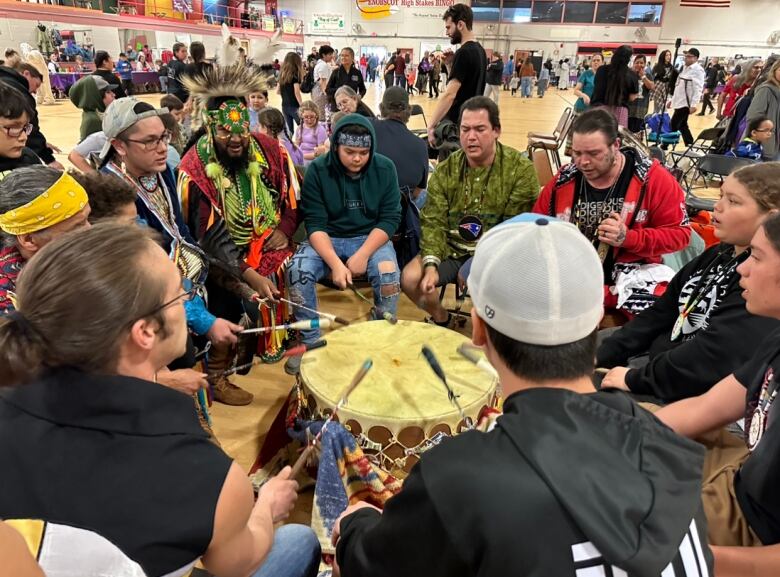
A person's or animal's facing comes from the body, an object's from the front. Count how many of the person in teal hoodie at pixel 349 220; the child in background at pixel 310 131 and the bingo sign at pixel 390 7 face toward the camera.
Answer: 3

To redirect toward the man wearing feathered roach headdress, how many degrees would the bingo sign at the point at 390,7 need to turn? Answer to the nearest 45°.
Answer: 0° — it already faces them

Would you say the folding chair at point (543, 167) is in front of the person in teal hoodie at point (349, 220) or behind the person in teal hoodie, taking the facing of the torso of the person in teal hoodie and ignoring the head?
behind

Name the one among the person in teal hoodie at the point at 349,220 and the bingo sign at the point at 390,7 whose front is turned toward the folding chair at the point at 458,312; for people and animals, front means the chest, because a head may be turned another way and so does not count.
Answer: the bingo sign

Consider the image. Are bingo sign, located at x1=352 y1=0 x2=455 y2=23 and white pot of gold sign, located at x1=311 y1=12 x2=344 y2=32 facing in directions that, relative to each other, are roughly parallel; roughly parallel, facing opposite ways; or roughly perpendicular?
roughly parallel

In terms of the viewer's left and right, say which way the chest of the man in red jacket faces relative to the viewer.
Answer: facing the viewer and to the left of the viewer

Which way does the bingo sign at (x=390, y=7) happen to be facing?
toward the camera

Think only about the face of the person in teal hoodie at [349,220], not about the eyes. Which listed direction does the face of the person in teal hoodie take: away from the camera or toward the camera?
toward the camera

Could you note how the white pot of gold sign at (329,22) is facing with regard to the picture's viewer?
facing the viewer

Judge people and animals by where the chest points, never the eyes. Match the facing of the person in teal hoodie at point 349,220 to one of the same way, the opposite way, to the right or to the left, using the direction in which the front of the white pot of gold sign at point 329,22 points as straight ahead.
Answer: the same way

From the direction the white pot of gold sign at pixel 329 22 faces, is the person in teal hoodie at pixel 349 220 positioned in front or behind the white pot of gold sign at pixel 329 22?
in front

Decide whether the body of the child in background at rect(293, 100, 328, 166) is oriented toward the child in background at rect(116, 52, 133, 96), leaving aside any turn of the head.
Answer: no

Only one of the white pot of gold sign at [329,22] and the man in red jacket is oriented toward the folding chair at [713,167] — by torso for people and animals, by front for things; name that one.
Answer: the white pot of gold sign

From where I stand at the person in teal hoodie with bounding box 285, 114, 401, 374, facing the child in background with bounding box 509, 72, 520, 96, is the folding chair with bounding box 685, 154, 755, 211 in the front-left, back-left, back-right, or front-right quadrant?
front-right

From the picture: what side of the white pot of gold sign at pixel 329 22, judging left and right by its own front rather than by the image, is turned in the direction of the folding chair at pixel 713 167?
front

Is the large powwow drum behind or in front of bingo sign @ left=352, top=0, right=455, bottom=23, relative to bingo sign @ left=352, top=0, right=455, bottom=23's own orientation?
in front
